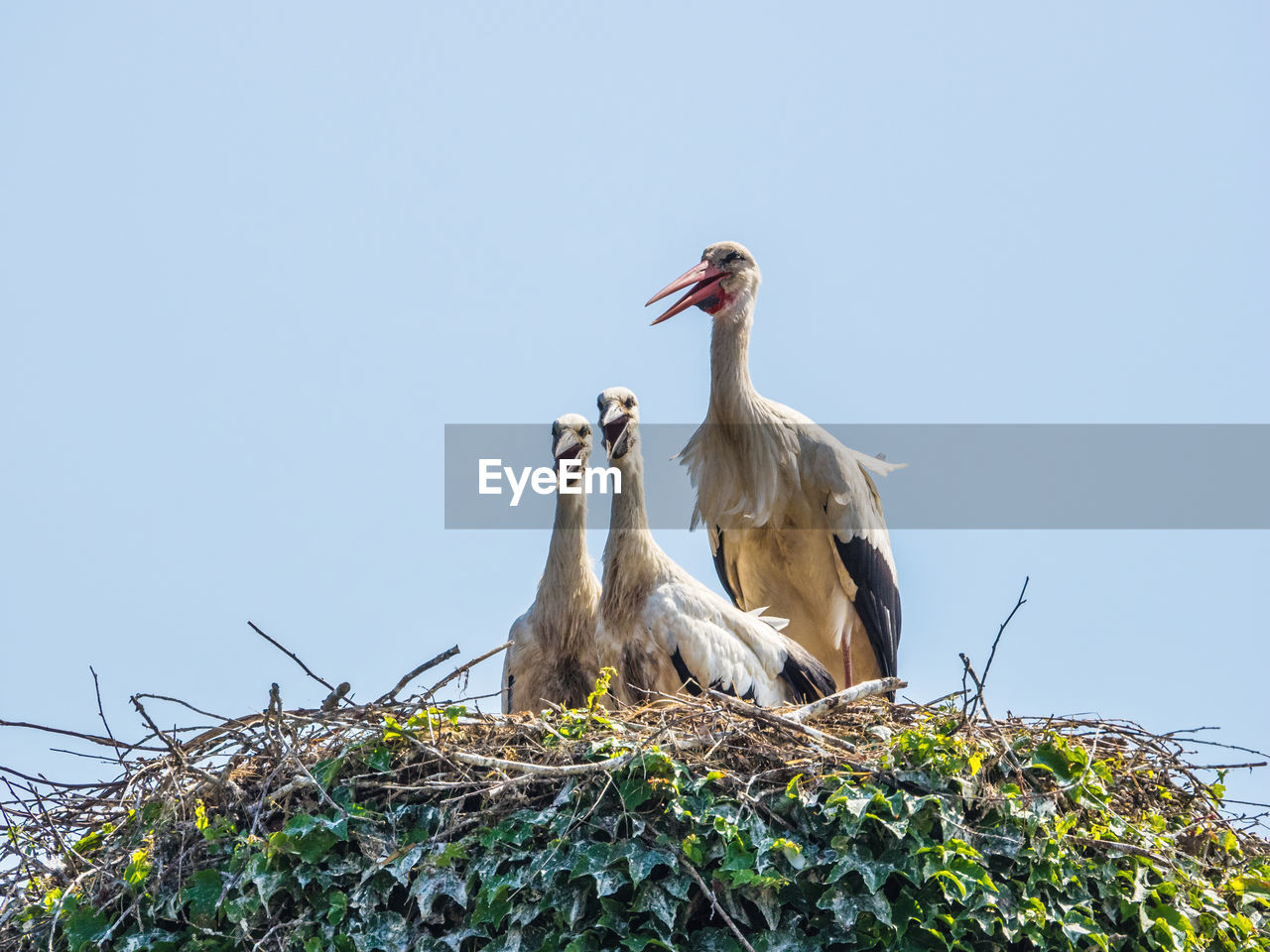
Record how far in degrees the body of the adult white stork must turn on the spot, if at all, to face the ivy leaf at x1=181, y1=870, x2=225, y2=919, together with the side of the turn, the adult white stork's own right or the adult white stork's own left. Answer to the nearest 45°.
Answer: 0° — it already faces it

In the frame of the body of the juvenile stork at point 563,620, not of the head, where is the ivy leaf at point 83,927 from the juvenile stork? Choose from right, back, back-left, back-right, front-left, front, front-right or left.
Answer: front-right

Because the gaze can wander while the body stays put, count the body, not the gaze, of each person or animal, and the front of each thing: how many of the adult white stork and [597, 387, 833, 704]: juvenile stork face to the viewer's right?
0

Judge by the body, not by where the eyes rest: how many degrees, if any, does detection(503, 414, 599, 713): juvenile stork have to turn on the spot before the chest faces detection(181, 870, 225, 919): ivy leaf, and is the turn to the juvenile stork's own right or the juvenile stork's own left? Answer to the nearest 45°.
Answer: approximately 45° to the juvenile stork's own right

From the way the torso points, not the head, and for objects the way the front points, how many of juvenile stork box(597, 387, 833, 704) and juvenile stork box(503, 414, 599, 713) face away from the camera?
0

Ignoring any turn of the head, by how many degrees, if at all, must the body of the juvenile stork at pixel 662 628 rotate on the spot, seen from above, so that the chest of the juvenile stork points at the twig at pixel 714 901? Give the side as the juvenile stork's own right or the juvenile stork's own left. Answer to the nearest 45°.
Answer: approximately 45° to the juvenile stork's own left

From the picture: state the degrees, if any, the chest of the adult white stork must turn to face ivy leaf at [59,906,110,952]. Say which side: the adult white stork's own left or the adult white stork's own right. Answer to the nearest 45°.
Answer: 0° — it already faces it

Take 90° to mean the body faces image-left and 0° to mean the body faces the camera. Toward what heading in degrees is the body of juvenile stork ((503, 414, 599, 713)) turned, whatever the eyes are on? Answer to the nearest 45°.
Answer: approximately 0°

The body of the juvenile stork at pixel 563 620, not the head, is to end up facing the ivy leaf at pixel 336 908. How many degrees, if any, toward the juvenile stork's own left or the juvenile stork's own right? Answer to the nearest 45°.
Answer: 0° — it already faces it

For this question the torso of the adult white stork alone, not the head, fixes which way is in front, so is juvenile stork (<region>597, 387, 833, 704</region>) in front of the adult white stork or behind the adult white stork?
in front

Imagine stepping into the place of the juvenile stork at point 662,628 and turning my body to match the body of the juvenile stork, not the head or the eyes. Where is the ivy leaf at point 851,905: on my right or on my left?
on my left
